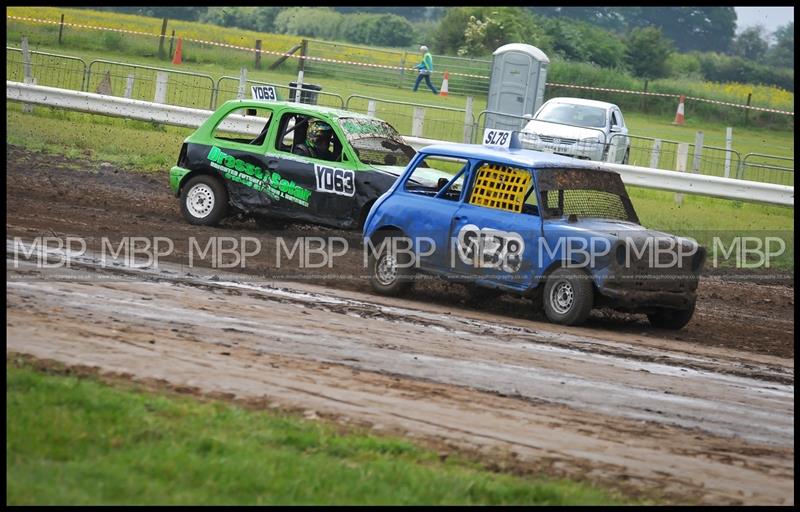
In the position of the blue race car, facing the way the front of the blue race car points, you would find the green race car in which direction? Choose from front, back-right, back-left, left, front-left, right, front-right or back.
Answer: back

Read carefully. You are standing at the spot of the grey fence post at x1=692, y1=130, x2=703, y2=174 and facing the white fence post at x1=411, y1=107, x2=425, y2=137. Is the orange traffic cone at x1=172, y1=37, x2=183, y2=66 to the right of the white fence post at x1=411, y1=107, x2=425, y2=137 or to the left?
right

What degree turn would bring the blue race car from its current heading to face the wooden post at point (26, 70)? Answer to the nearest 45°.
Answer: approximately 180°

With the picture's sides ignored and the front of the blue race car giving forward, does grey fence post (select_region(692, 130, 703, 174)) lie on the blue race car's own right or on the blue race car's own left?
on the blue race car's own left

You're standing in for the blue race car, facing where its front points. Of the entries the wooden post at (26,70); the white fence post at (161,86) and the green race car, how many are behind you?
3

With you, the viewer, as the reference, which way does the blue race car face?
facing the viewer and to the right of the viewer

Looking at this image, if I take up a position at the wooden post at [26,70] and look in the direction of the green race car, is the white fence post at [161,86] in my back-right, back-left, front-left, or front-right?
front-left

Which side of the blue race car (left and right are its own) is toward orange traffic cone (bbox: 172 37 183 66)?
back

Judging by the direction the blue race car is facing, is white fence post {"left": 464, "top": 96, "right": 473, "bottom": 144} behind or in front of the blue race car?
behind

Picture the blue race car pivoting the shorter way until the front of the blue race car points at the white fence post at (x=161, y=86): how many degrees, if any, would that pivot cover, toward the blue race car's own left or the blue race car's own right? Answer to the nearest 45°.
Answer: approximately 180°

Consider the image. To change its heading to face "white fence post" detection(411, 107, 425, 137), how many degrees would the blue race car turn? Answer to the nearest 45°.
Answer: approximately 135° to its left
